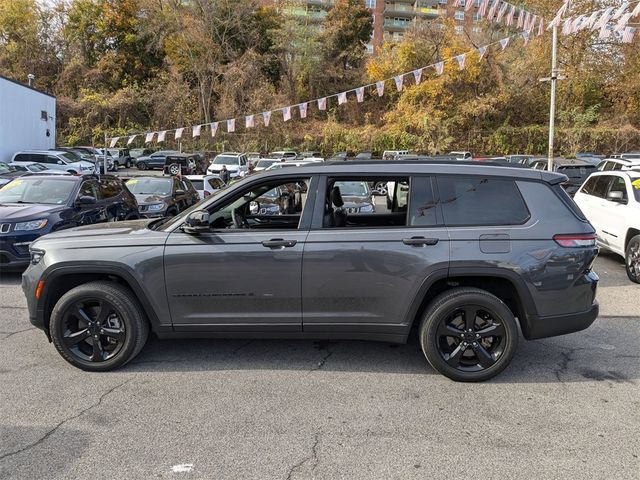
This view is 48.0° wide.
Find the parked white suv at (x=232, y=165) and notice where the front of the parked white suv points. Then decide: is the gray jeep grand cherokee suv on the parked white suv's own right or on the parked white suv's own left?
on the parked white suv's own left

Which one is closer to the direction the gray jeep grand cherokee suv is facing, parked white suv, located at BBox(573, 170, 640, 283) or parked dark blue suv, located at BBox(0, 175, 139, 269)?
the parked dark blue suv

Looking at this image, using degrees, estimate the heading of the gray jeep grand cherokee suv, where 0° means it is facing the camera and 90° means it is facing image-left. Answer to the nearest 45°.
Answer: approximately 90°

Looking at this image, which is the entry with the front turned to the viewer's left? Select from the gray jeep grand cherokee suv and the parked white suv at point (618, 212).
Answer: the gray jeep grand cherokee suv

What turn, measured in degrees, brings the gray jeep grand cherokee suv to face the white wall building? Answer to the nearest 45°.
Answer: approximately 45° to its right

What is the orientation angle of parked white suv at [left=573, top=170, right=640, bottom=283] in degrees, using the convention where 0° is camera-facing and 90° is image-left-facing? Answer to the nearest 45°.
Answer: approximately 315°

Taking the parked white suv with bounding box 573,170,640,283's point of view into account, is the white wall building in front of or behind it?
behind

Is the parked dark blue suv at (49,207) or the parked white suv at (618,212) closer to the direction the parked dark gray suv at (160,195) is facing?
the parked dark blue suv

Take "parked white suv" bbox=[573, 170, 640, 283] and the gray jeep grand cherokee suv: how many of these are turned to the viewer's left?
1

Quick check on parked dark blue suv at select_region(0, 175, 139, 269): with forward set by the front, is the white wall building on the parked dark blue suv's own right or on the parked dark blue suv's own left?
on the parked dark blue suv's own right
